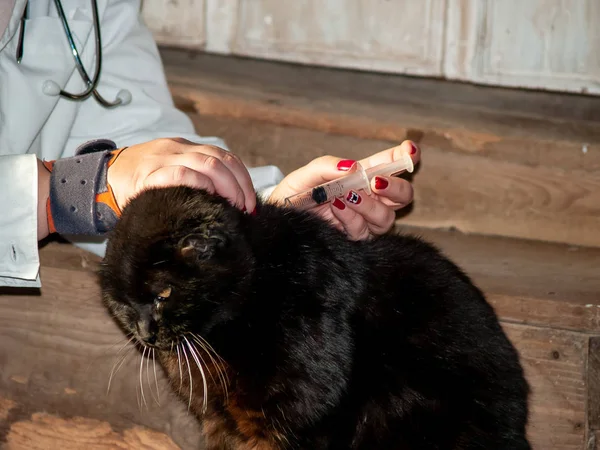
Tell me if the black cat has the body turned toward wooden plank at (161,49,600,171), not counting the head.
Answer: no

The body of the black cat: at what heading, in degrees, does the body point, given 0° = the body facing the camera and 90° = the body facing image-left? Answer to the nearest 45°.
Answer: approximately 90°
